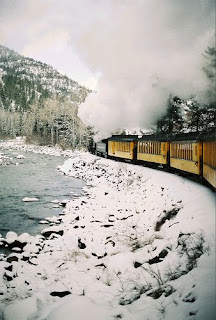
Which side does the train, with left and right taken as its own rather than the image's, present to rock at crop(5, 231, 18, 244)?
left

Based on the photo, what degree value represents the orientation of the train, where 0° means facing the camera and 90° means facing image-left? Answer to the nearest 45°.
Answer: approximately 135°

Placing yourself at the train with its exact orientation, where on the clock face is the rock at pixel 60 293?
The rock is roughly at 8 o'clock from the train.

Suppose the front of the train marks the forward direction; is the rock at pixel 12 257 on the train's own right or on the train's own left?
on the train's own left

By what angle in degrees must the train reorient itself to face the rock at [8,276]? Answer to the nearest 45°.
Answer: approximately 135° to its left
